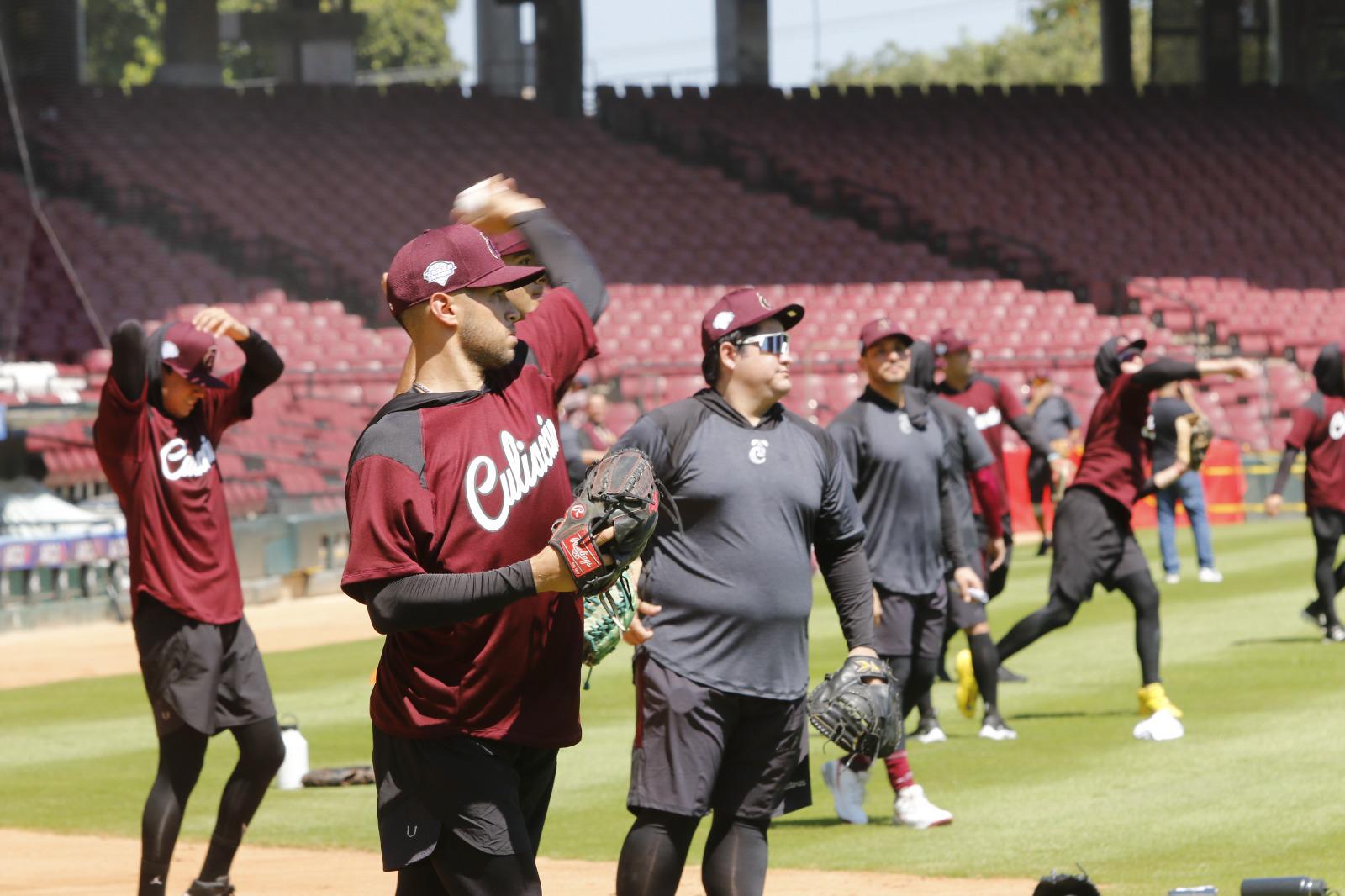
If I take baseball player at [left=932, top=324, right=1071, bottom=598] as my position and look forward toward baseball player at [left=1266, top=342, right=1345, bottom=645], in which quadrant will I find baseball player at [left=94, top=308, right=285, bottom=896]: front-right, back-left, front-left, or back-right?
back-right

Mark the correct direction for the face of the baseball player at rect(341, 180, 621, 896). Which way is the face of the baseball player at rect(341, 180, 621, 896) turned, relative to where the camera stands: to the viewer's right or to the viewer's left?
to the viewer's right

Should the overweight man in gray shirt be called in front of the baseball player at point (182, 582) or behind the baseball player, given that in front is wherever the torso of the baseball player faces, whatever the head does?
in front
